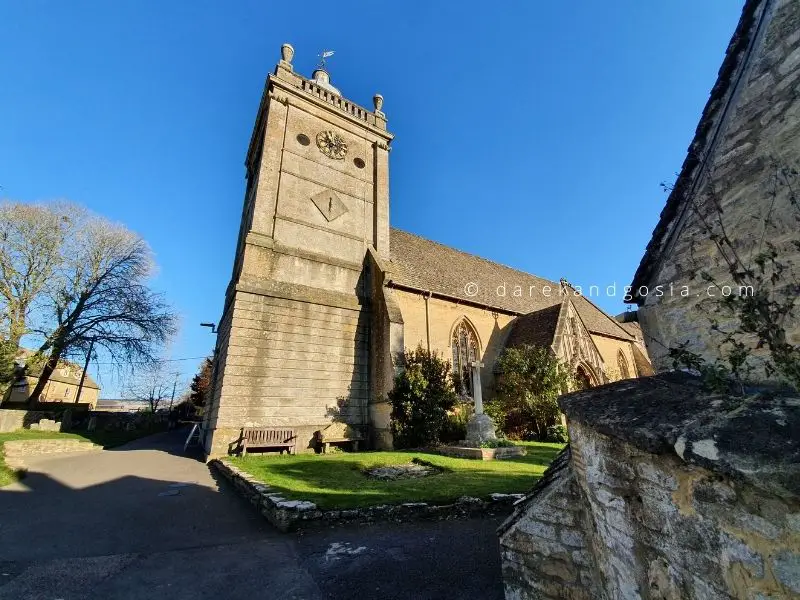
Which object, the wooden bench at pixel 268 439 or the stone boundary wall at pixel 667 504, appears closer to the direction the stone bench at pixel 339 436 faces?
the stone boundary wall

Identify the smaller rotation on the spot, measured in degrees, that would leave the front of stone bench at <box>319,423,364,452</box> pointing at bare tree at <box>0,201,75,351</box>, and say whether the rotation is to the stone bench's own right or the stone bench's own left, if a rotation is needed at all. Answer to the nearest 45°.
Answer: approximately 90° to the stone bench's own right

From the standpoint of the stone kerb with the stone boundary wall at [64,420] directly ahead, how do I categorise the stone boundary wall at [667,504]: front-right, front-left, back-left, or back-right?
back-left

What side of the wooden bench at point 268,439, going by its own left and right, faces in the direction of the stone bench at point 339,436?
left

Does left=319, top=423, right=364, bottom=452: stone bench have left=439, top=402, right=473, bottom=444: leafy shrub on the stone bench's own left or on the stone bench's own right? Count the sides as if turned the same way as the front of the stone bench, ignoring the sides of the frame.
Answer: on the stone bench's own left

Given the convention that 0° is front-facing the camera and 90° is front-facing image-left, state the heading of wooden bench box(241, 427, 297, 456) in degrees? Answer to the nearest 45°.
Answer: approximately 0°

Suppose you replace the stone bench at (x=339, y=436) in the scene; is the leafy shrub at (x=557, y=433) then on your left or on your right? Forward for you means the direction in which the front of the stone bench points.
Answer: on your left

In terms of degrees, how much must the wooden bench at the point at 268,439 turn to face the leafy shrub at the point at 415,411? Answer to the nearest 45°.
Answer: approximately 90° to its left

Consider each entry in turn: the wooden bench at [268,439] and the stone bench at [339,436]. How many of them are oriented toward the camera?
2

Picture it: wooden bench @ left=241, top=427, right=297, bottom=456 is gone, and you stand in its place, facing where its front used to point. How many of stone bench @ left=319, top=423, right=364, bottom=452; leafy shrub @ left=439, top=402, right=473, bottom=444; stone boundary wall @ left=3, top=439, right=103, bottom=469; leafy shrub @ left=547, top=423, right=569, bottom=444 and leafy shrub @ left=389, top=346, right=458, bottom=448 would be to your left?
4

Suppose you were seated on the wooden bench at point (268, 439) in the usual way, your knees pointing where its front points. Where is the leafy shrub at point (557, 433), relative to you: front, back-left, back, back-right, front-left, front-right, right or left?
left

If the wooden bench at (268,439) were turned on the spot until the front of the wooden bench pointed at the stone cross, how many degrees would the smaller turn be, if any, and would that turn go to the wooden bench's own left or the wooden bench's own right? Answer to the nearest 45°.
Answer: approximately 90° to the wooden bench's own left

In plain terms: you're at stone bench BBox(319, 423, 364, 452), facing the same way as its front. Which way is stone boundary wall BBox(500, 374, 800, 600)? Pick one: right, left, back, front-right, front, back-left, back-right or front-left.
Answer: front

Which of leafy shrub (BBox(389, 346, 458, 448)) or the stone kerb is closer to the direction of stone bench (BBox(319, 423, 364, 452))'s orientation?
the stone kerb

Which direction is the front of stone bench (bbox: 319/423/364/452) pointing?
toward the camera

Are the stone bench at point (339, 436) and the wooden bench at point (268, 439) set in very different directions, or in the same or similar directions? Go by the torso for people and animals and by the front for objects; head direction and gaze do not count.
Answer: same or similar directions
